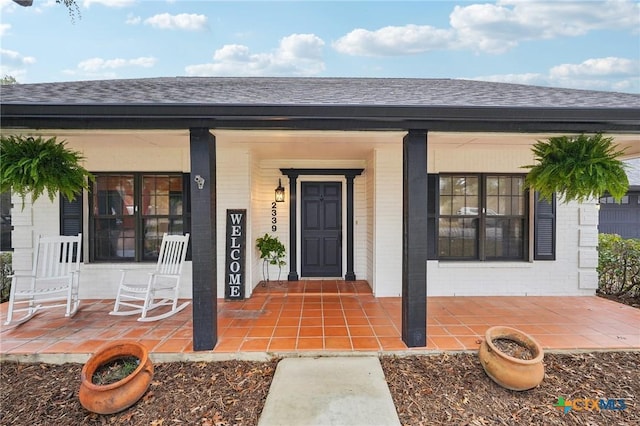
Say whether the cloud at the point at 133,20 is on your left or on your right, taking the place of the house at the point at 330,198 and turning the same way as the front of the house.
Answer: on your right

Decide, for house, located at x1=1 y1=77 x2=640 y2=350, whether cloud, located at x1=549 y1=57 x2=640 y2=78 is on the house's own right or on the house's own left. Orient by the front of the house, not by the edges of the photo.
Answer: on the house's own left

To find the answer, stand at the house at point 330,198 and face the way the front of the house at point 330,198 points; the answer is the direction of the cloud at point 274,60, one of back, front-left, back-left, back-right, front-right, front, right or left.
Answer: back

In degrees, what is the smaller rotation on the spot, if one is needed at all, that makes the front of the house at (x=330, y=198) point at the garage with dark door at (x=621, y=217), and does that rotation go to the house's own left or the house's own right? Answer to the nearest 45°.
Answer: approximately 135° to the house's own left

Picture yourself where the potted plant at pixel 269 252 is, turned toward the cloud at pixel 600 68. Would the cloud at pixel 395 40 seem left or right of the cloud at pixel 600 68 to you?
left

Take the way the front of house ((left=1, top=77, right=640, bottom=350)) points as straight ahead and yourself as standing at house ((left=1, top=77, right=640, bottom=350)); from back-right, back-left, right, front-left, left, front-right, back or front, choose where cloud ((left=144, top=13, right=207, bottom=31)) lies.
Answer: back-right

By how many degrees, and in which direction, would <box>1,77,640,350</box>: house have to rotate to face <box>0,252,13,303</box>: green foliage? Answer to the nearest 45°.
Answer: approximately 90° to its right

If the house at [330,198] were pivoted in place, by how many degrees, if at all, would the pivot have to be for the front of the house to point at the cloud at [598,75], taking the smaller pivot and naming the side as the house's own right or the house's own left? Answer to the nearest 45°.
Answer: approximately 135° to the house's own left

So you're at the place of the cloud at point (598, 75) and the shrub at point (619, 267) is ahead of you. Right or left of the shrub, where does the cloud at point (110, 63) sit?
right

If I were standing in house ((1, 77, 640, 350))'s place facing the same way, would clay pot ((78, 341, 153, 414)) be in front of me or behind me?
in front

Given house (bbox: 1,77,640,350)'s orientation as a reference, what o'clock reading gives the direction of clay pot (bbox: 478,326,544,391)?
The clay pot is roughly at 11 o'clock from the house.

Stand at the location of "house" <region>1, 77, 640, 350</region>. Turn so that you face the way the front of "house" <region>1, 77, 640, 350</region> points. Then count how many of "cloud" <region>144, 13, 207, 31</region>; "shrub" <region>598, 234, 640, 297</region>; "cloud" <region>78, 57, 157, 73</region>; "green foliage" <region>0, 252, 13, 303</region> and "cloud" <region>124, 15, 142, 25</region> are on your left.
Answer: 1

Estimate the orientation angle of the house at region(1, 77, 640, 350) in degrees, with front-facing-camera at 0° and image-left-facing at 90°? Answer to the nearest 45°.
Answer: approximately 0°
